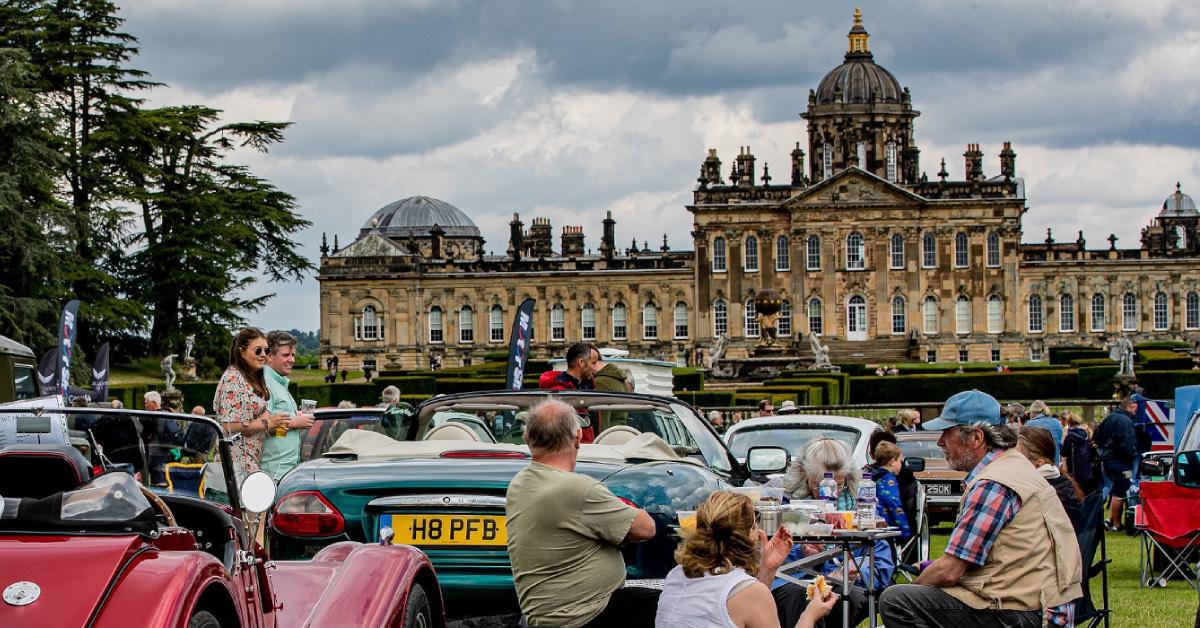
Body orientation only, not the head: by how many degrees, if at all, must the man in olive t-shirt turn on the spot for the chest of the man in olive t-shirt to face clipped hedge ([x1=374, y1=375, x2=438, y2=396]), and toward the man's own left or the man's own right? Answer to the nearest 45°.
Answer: approximately 45° to the man's own left

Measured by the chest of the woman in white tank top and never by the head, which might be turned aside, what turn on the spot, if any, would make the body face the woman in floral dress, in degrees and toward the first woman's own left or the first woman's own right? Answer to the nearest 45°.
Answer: approximately 90° to the first woman's own left

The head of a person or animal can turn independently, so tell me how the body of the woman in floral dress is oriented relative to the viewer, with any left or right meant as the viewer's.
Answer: facing to the right of the viewer

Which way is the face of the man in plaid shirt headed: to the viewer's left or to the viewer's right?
to the viewer's left

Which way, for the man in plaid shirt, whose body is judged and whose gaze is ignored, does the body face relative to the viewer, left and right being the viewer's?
facing to the left of the viewer

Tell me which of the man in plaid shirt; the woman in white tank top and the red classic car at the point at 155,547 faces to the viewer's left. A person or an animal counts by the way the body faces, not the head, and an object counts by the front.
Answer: the man in plaid shirt

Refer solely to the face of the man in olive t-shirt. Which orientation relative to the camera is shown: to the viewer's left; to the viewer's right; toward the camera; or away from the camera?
away from the camera

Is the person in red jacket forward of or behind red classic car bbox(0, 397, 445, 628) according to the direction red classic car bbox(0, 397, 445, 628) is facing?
forward

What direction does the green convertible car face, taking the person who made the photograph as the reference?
facing away from the viewer and to the right of the viewer

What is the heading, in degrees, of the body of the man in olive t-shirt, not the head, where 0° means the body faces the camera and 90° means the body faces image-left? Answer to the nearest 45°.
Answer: approximately 225°
